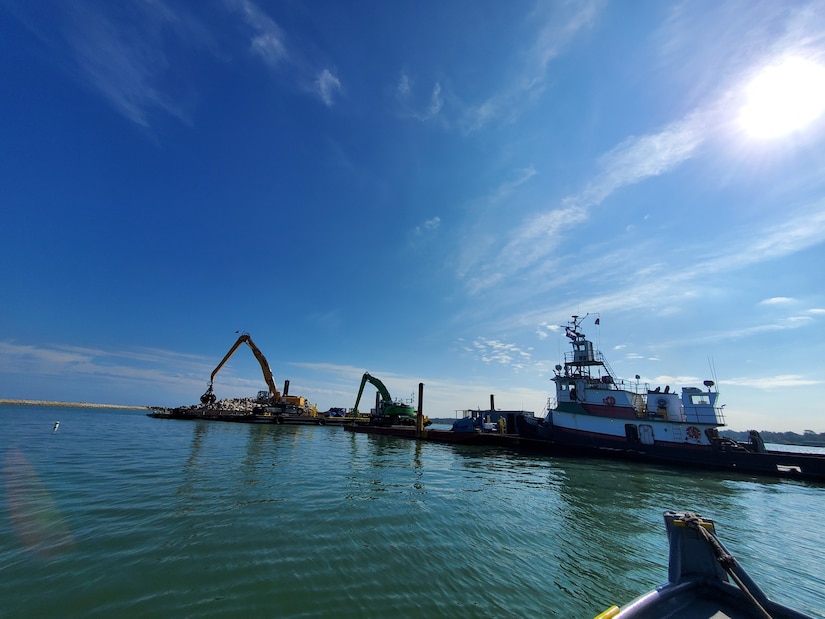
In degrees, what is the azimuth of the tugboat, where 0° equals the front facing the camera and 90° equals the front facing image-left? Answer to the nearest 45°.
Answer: approximately 90°

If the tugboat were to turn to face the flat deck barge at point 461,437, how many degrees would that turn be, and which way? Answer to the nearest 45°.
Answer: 0° — it already faces it
